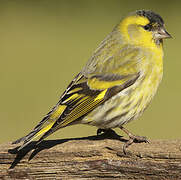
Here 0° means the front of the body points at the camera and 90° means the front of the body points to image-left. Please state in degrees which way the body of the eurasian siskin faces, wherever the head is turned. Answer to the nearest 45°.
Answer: approximately 270°
